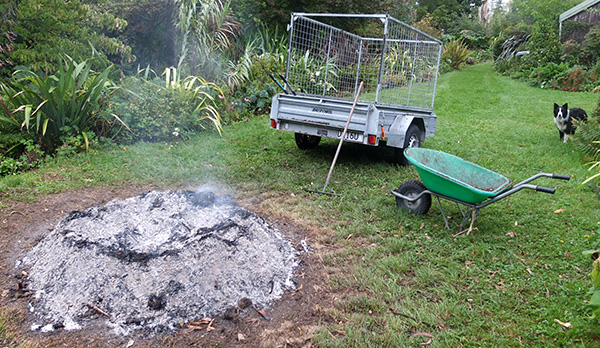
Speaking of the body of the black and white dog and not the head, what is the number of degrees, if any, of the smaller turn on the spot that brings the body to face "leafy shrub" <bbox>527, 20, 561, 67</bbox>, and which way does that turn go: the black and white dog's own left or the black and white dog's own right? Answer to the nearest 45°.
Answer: approximately 135° to the black and white dog's own right

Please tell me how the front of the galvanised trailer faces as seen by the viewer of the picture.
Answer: facing away from the viewer and to the right of the viewer

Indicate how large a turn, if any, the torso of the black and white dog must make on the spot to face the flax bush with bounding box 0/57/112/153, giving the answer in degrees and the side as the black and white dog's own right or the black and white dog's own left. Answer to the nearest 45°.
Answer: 0° — it already faces it

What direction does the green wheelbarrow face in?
to the viewer's left

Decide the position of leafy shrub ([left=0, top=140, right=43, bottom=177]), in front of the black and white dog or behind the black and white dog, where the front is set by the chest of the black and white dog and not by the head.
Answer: in front

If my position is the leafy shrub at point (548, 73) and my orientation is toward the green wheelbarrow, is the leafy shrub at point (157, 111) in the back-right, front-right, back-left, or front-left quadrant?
front-right

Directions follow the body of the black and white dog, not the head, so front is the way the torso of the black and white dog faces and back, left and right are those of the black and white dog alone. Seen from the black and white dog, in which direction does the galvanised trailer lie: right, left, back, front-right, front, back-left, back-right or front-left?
front

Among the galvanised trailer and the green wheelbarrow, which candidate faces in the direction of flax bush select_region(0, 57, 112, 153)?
the green wheelbarrow

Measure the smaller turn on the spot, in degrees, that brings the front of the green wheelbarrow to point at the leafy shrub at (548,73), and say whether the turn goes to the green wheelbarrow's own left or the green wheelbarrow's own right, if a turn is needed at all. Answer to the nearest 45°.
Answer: approximately 90° to the green wheelbarrow's own right

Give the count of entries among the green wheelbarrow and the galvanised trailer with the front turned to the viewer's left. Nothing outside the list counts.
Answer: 1

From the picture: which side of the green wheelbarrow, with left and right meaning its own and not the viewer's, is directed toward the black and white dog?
right

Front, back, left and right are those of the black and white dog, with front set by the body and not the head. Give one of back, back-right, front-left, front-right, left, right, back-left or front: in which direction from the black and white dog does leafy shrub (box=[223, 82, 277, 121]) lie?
front-right

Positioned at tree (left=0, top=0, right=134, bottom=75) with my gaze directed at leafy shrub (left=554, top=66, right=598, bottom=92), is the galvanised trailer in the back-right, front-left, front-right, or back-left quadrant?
front-right

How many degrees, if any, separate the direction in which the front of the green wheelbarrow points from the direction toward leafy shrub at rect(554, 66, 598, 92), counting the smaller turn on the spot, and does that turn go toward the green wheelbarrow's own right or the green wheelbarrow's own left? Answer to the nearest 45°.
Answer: approximately 90° to the green wheelbarrow's own right
